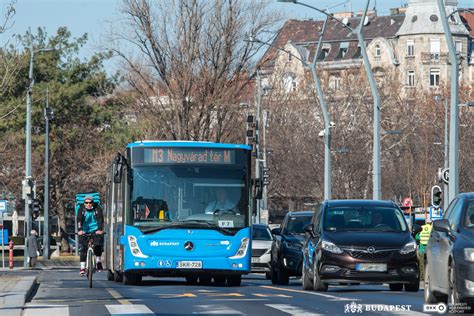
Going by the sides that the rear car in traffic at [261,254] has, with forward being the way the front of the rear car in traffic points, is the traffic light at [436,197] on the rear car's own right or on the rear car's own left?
on the rear car's own left

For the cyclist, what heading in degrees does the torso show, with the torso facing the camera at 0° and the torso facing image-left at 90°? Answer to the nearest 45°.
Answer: approximately 0°

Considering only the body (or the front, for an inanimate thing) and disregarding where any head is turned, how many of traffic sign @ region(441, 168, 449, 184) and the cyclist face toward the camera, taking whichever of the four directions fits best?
2

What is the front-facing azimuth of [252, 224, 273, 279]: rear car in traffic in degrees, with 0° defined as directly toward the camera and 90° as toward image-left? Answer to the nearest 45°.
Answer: approximately 0°

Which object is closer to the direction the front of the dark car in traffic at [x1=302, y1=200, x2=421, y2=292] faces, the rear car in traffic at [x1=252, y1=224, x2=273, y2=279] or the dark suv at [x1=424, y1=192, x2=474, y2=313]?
the dark suv

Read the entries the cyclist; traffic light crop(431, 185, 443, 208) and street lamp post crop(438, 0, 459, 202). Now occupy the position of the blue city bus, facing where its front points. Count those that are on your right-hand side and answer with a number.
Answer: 1

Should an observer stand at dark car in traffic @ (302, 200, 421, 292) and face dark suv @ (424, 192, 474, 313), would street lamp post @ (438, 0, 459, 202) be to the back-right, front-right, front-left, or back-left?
back-left

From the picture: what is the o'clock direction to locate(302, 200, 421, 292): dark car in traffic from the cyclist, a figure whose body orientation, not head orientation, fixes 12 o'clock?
The dark car in traffic is roughly at 10 o'clock from the cyclist.
